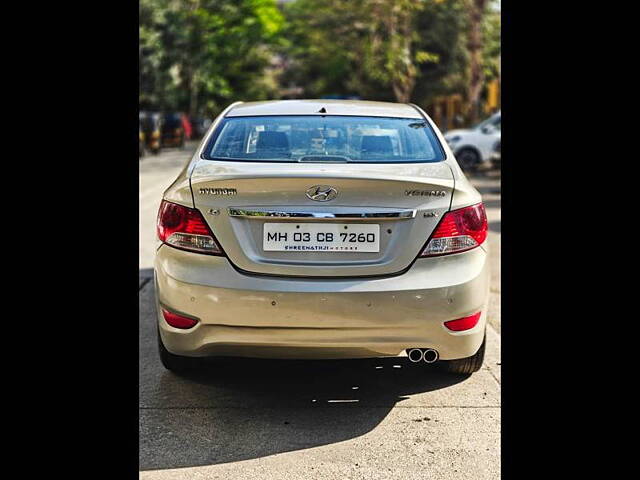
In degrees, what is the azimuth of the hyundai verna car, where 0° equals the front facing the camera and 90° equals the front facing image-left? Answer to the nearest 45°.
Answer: approximately 180°

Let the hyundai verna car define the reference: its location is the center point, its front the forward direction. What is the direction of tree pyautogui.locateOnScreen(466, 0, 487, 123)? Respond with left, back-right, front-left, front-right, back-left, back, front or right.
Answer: front

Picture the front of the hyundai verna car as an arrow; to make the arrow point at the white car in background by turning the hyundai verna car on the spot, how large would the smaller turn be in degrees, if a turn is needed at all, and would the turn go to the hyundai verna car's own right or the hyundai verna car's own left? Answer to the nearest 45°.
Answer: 0° — it already faces it
